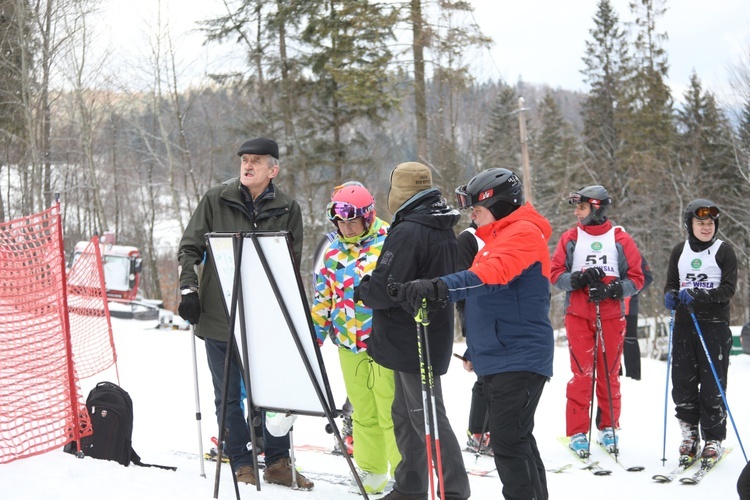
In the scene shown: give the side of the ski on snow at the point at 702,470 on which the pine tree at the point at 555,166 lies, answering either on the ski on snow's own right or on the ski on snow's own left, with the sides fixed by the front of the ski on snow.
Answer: on the ski on snow's own right

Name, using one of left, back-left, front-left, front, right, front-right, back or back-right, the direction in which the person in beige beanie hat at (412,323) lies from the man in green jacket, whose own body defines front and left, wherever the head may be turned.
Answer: front-left

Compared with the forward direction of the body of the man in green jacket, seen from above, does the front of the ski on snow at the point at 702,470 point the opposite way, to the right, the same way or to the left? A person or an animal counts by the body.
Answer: to the right

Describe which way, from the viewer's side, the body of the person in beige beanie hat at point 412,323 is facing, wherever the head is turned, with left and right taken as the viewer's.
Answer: facing away from the viewer and to the left of the viewer

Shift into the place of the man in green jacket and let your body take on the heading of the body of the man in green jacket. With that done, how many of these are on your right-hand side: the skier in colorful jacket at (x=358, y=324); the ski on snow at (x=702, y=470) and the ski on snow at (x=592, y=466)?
0

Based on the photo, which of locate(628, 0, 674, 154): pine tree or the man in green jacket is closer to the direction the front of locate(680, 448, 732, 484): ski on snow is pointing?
the man in green jacket

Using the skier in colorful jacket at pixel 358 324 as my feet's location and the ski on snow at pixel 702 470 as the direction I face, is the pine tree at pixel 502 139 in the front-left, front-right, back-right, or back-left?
front-left

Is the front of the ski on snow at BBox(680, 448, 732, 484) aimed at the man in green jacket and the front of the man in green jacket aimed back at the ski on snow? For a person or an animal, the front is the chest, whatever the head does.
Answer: no

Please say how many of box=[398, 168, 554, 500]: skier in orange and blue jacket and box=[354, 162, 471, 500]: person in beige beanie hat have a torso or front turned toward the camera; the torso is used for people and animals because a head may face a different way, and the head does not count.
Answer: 0

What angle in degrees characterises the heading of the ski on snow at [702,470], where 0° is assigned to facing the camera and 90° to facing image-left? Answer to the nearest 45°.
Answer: approximately 45°

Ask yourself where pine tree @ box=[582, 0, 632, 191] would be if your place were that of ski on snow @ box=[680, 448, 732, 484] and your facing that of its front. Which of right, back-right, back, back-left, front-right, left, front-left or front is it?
back-right

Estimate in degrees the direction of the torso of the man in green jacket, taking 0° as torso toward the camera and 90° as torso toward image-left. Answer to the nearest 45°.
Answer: approximately 0°

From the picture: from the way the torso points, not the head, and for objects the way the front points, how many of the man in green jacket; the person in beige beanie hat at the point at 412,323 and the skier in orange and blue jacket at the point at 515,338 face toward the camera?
1

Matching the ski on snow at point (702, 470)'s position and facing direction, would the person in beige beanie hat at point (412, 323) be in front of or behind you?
in front

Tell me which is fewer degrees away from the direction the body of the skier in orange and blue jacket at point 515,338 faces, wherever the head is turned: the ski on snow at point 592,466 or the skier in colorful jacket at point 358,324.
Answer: the skier in colorful jacket

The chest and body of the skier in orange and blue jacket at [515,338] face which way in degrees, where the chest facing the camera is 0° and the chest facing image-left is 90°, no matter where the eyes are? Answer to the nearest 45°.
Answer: approximately 90°
